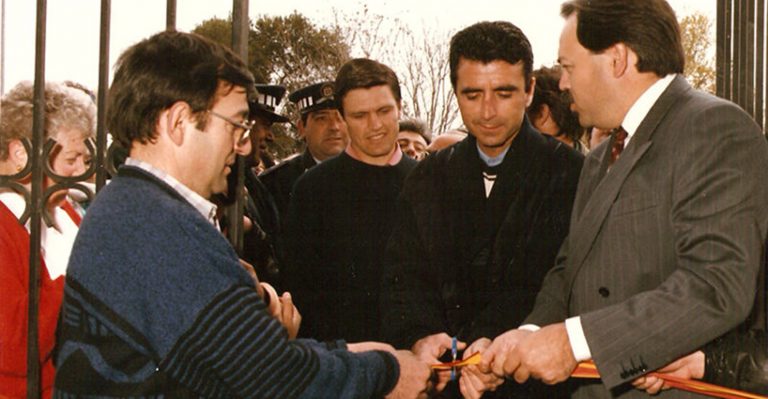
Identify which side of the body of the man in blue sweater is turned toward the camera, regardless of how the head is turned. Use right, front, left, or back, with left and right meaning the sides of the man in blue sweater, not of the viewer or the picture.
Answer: right

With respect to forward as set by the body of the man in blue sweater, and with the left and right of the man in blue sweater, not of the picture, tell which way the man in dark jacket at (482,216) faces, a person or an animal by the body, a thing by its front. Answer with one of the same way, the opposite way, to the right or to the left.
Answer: to the right

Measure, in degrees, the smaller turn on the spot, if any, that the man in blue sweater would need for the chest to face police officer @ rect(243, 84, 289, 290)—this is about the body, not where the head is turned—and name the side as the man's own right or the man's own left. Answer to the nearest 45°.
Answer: approximately 90° to the man's own left

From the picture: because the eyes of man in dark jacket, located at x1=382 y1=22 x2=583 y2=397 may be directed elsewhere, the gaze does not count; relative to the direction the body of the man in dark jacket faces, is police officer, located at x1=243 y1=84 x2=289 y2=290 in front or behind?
behind

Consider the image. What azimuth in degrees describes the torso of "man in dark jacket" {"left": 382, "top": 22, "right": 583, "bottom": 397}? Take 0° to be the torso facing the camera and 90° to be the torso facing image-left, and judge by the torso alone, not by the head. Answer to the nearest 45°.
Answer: approximately 0°

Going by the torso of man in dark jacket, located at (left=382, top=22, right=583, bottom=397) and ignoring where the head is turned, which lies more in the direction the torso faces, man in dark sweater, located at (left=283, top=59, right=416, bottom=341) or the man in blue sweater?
the man in blue sweater
